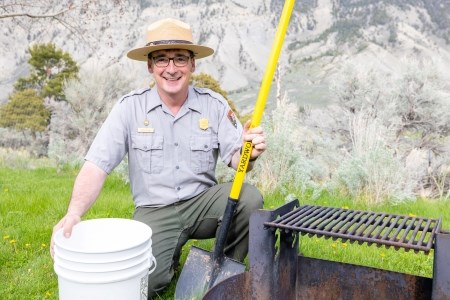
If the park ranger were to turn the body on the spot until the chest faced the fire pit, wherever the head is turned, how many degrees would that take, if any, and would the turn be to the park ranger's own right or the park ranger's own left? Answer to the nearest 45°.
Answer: approximately 45° to the park ranger's own left

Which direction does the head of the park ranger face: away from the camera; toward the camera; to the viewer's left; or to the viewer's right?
toward the camera

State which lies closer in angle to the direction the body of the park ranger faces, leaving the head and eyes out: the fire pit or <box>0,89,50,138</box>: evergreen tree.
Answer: the fire pit

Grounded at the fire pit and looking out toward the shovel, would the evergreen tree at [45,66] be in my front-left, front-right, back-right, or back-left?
front-right

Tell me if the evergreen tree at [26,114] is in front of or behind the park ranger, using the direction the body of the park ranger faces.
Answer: behind

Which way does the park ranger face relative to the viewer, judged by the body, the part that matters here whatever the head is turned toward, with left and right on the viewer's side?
facing the viewer

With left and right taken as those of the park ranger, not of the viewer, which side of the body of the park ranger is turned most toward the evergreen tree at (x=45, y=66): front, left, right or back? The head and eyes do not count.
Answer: back
